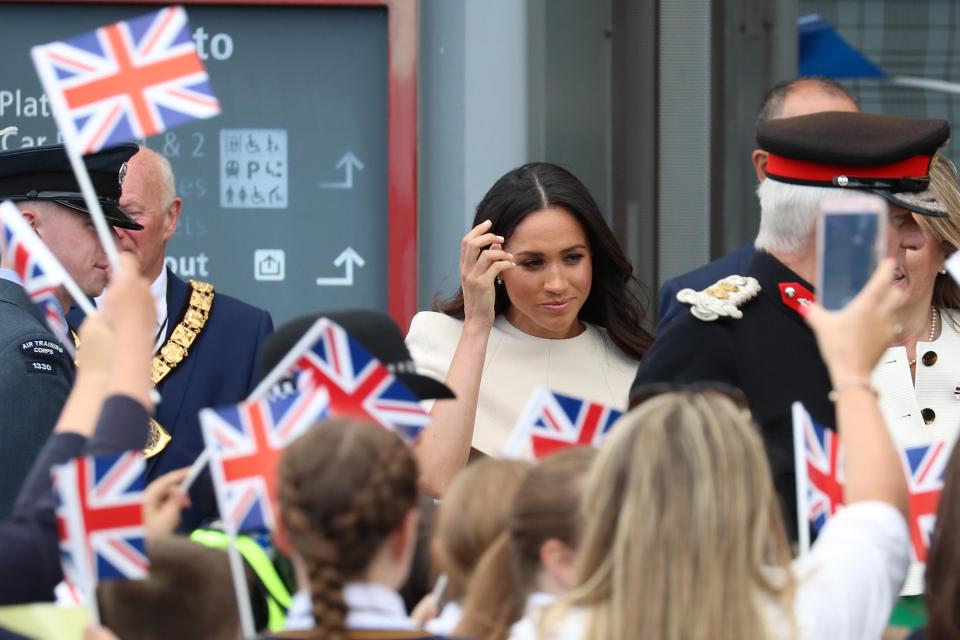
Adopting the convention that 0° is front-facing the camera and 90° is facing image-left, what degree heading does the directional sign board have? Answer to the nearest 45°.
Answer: approximately 0°

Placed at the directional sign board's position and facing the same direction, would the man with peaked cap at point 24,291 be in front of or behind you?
in front

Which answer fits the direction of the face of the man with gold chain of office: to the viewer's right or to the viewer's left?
to the viewer's left

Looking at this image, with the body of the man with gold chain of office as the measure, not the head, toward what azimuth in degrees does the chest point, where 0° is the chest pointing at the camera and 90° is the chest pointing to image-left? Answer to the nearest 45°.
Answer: approximately 45°

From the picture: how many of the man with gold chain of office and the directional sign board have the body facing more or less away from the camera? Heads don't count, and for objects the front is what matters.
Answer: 0

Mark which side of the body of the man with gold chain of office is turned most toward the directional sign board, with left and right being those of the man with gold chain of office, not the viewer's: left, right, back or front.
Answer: back

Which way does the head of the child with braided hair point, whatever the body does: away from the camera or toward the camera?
away from the camera

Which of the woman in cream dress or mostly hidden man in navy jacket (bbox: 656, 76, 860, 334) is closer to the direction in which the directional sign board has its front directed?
the woman in cream dress

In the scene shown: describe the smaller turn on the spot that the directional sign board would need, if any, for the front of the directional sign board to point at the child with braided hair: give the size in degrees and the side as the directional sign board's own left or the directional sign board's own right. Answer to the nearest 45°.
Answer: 0° — it already faces them

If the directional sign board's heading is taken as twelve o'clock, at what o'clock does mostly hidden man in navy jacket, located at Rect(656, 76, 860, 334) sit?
The mostly hidden man in navy jacket is roughly at 10 o'clock from the directional sign board.

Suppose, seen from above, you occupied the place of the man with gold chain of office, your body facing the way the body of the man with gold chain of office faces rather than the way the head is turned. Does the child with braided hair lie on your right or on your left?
on your left

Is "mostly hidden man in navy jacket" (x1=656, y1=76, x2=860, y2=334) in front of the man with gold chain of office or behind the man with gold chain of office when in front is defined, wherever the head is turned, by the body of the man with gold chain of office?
behind

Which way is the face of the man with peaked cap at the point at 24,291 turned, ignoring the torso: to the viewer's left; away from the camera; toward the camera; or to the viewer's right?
to the viewer's right
